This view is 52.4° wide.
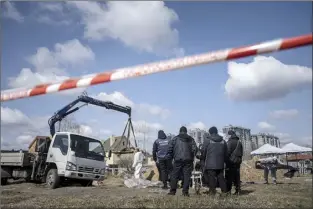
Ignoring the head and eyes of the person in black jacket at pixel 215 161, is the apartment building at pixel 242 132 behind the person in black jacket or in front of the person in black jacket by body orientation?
in front

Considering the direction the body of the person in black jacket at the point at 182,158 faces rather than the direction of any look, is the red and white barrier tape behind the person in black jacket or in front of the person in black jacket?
behind

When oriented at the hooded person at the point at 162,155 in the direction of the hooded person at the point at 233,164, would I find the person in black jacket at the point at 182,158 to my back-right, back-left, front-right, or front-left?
front-right

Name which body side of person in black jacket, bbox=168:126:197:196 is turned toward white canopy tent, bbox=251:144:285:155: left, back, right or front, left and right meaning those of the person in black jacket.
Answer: front

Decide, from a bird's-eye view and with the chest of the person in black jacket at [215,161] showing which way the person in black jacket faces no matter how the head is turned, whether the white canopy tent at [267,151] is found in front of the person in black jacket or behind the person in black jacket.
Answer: in front

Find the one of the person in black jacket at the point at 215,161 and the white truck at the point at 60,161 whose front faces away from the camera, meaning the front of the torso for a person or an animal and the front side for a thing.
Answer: the person in black jacket

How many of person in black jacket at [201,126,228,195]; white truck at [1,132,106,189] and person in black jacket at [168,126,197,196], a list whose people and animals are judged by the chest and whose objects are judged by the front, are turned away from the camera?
2

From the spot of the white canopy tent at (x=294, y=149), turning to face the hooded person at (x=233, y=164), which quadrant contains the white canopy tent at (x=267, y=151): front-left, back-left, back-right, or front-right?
front-right

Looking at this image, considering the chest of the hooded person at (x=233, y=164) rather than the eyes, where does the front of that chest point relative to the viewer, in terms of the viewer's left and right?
facing away from the viewer and to the left of the viewer

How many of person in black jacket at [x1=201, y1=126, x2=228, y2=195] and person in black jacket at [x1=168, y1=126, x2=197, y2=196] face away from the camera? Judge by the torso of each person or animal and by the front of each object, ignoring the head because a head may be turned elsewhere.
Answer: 2

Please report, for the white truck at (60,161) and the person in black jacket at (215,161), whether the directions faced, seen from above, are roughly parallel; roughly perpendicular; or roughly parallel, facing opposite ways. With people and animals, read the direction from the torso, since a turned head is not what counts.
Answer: roughly perpendicular

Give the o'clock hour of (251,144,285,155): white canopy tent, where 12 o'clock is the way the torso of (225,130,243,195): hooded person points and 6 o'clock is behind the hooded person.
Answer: The white canopy tent is roughly at 2 o'clock from the hooded person.

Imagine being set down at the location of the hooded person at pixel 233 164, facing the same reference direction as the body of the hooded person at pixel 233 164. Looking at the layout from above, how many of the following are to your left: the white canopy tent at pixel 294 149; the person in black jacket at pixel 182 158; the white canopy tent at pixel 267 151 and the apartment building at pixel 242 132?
1

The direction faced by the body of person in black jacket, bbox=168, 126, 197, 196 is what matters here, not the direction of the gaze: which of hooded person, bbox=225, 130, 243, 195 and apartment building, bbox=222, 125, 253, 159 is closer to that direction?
the apartment building

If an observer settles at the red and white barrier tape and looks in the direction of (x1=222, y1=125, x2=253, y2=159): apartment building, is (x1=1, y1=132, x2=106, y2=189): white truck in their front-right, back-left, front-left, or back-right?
front-left

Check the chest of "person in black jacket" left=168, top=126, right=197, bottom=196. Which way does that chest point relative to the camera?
away from the camera

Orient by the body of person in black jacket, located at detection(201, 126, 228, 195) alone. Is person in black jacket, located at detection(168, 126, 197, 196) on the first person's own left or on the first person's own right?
on the first person's own left

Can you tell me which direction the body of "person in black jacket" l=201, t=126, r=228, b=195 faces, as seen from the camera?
away from the camera
